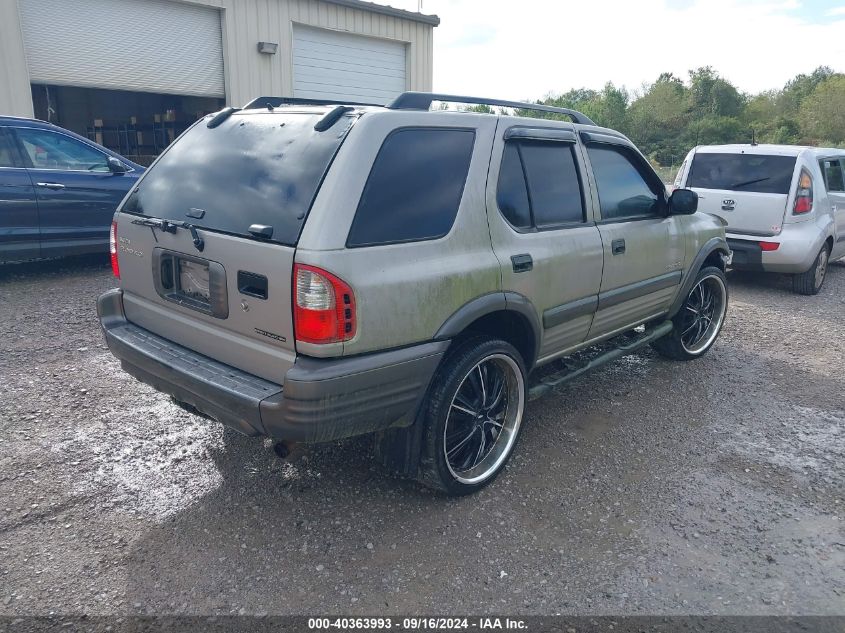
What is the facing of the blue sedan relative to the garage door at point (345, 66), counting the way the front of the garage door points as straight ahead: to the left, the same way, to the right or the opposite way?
to the left

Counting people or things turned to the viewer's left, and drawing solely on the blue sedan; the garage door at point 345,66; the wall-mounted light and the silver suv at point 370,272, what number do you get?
0

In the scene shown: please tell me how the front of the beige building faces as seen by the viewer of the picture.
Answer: facing the viewer and to the right of the viewer

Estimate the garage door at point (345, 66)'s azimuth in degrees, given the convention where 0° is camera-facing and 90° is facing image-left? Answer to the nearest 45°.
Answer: approximately 315°

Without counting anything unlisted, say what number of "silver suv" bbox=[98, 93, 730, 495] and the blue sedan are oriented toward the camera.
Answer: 0

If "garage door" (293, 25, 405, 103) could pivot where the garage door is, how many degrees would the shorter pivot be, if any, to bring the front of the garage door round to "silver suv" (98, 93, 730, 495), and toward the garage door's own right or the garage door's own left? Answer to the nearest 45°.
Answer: approximately 45° to the garage door's own right

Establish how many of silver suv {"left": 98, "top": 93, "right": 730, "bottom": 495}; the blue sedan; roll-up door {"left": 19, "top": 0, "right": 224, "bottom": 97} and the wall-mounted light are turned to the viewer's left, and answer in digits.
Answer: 0

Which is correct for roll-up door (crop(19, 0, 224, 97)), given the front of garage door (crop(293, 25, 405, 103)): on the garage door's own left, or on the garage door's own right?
on the garage door's own right

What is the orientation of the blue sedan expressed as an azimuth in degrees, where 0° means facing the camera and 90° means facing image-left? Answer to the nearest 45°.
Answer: approximately 270°

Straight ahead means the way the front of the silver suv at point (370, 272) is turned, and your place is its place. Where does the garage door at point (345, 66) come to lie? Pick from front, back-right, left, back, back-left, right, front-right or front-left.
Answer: front-left

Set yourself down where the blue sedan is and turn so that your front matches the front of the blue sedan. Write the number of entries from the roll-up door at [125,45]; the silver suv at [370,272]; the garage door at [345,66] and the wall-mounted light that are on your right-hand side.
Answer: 1

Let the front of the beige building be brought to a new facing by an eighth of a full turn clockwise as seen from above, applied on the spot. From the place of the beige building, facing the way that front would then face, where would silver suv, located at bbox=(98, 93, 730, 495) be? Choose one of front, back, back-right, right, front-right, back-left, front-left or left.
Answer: front

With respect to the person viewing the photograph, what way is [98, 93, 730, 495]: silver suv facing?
facing away from the viewer and to the right of the viewer
